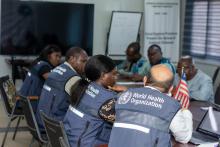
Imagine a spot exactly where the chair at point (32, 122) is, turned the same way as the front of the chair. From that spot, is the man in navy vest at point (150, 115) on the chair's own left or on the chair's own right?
on the chair's own right

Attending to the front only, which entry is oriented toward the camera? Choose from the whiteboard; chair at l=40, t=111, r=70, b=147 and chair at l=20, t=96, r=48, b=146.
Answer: the whiteboard

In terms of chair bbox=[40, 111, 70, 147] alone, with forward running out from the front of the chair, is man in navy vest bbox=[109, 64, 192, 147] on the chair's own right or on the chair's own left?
on the chair's own right

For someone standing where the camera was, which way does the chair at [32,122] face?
facing away from the viewer and to the right of the viewer

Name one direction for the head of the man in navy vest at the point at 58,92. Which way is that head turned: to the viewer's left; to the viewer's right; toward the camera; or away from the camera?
to the viewer's right

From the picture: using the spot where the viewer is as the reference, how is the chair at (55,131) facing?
facing away from the viewer and to the right of the viewer

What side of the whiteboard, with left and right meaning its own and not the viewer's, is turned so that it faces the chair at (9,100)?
front

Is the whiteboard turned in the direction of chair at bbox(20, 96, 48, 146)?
yes

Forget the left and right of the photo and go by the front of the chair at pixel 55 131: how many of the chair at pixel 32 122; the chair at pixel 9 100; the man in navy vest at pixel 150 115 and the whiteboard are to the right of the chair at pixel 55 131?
1

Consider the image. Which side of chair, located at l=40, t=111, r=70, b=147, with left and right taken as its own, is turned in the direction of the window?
front

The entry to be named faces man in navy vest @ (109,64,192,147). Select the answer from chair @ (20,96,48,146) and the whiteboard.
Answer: the whiteboard

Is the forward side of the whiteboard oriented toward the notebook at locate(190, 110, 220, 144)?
yes

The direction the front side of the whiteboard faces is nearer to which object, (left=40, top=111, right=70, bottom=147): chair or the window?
the chair

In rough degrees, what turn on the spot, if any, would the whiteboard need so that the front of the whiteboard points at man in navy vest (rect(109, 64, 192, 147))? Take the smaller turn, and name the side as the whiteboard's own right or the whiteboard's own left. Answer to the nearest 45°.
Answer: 0° — it already faces them
